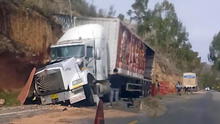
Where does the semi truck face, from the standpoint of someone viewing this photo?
facing the viewer and to the left of the viewer
